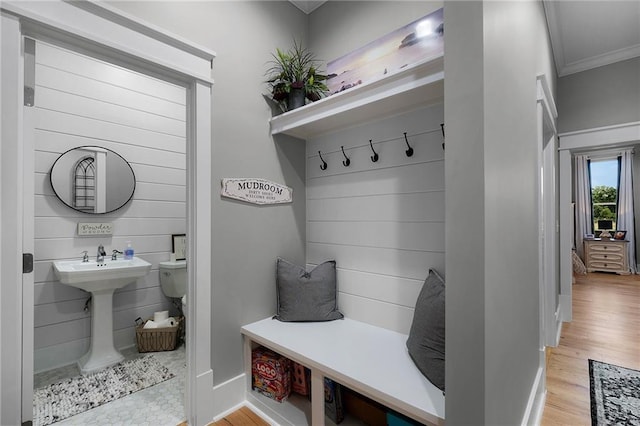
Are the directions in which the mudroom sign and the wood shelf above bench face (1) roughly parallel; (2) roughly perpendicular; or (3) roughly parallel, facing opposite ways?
roughly perpendicular

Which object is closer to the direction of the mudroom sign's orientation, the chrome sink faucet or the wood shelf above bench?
the wood shelf above bench

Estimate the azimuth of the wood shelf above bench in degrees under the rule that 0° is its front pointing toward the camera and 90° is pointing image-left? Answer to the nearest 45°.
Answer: approximately 45°

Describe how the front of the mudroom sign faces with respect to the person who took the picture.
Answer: facing the viewer and to the right of the viewer

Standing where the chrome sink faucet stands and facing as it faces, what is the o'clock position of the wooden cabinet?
The wooden cabinet is roughly at 11 o'clock from the chrome sink faucet.

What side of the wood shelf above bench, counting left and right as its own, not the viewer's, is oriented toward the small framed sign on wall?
right

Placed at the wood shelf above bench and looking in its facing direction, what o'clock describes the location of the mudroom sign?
The mudroom sign is roughly at 2 o'clock from the wood shelf above bench.

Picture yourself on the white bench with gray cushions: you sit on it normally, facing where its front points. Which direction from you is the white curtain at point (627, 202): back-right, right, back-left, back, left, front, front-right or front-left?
back

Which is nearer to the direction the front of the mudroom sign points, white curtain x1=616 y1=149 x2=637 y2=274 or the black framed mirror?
the white curtain

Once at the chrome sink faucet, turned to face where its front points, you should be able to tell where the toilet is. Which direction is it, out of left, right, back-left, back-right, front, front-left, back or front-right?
front-left
